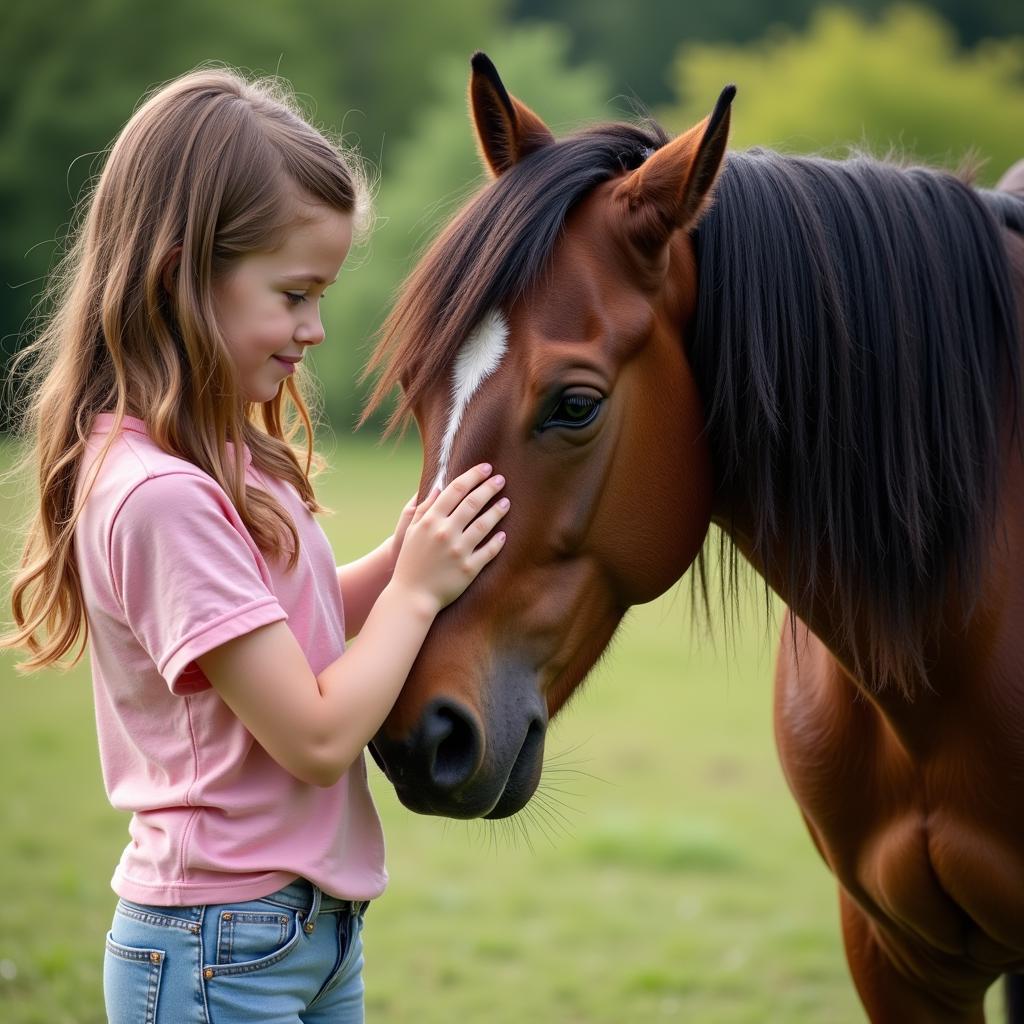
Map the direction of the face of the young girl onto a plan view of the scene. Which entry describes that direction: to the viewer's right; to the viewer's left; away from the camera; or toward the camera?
to the viewer's right

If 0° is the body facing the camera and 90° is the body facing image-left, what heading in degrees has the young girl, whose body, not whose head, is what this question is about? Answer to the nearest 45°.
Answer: approximately 270°

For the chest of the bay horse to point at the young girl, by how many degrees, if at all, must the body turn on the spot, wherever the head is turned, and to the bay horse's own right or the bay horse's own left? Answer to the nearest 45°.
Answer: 0° — it already faces them

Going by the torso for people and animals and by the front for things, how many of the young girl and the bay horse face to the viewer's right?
1

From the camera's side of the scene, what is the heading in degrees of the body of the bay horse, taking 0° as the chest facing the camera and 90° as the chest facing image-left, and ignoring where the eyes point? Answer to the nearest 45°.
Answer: approximately 45°
